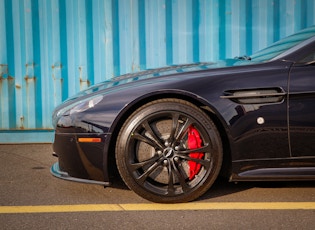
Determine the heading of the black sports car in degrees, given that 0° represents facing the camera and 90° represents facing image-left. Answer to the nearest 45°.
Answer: approximately 90°
